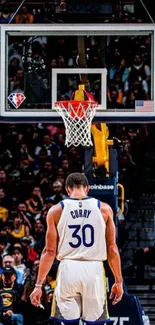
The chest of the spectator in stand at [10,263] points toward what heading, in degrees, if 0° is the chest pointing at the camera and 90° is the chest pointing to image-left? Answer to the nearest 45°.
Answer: approximately 0°

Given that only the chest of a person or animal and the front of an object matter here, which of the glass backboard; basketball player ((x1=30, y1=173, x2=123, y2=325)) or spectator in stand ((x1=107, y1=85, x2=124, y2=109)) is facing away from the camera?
the basketball player

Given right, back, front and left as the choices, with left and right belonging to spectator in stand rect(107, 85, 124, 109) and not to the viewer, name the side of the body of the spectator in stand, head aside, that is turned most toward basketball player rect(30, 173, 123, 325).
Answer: front

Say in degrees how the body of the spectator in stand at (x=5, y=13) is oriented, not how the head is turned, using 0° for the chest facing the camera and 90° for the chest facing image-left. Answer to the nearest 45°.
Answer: approximately 0°

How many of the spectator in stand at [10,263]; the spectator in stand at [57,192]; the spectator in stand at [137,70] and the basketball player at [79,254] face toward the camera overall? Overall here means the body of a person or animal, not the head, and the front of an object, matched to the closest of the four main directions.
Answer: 3

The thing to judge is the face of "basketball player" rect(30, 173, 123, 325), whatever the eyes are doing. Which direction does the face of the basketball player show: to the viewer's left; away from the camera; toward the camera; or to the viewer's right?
away from the camera
